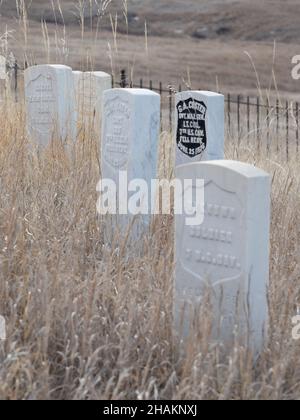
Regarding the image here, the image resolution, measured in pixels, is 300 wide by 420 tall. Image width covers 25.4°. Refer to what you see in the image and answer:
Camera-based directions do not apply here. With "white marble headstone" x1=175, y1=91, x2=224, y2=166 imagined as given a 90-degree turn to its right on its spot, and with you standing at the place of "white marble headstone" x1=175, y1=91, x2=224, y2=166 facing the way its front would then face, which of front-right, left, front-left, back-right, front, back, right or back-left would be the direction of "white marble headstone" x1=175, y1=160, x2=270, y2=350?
back-left

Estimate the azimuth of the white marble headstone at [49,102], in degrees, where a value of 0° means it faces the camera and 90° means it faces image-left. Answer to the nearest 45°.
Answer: approximately 45°

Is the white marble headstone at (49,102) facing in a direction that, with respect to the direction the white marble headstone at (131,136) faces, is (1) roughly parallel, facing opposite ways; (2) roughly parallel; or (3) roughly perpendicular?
roughly parallel

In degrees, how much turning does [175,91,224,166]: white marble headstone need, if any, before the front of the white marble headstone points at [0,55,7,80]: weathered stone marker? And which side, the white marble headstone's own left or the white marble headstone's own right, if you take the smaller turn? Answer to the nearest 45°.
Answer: approximately 90° to the white marble headstone's own right

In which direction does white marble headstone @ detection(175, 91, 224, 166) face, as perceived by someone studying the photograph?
facing the viewer and to the left of the viewer

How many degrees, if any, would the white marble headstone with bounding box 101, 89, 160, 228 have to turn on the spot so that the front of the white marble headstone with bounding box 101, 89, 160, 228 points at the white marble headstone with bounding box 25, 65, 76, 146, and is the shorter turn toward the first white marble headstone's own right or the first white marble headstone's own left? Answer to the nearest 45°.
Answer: approximately 90° to the first white marble headstone's own right

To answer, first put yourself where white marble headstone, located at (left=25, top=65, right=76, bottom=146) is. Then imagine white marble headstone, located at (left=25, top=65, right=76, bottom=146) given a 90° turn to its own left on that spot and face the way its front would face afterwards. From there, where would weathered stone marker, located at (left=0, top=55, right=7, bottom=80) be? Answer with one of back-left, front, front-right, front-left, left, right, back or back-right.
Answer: back

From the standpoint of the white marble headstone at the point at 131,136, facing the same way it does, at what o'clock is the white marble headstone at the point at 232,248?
the white marble headstone at the point at 232,248 is roughly at 10 o'clock from the white marble headstone at the point at 131,136.

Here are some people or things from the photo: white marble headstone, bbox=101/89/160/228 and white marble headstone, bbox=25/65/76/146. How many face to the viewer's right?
0

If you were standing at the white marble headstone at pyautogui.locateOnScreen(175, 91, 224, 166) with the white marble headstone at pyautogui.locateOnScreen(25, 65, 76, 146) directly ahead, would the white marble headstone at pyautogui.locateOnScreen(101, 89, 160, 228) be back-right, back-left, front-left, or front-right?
front-left

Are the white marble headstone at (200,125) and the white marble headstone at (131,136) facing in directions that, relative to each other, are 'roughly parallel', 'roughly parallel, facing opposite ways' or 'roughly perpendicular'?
roughly parallel

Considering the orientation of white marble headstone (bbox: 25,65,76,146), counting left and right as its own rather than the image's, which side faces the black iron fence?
back

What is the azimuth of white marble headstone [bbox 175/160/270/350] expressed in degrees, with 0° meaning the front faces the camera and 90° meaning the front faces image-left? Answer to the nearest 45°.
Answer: approximately 45°

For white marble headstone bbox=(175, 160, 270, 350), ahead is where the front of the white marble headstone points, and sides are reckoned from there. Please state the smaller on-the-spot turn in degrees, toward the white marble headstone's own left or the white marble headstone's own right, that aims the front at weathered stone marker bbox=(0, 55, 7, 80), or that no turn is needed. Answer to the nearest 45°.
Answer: approximately 90° to the white marble headstone's own right

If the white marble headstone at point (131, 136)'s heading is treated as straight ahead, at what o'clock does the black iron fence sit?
The black iron fence is roughly at 5 o'clock from the white marble headstone.

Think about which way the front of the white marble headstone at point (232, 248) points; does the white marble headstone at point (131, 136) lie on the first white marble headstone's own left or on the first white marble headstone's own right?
on the first white marble headstone's own right
